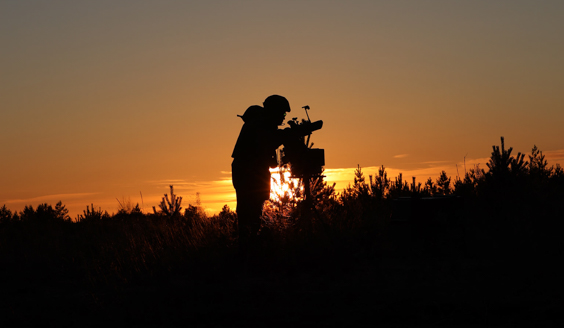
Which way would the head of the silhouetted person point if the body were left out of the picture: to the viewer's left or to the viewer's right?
to the viewer's right

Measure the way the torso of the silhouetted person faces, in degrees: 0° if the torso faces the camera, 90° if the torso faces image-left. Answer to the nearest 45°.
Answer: approximately 270°
